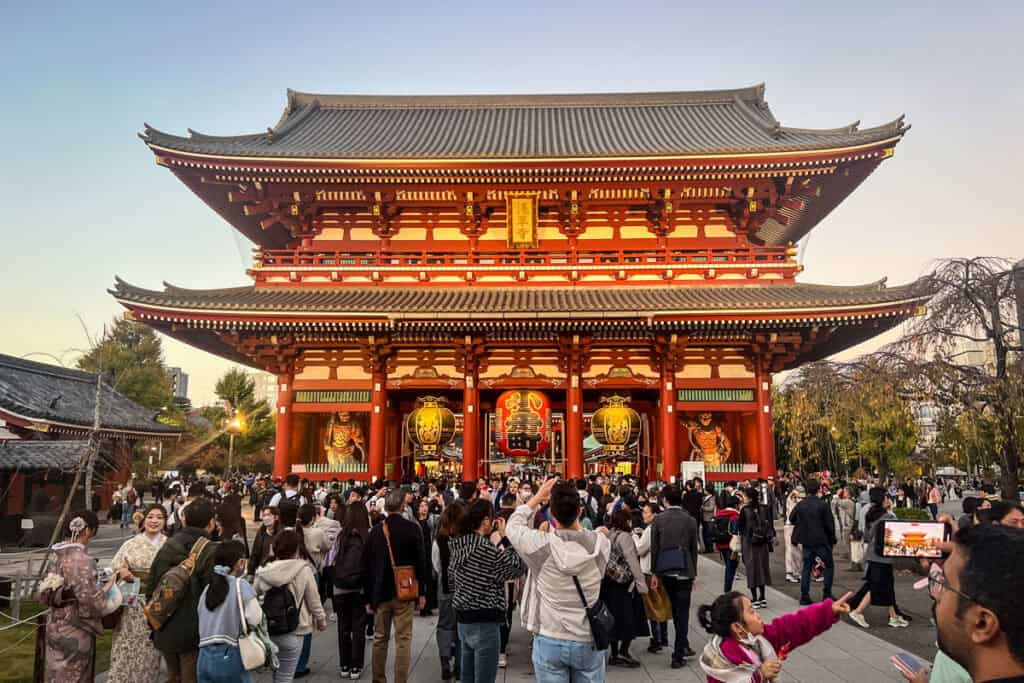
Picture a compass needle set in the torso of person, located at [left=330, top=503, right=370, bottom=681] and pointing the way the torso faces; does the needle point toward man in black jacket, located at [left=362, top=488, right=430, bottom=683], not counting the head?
no

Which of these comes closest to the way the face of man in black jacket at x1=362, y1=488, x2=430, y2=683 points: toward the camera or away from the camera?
away from the camera

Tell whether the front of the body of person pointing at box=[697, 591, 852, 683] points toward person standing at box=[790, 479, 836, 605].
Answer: no

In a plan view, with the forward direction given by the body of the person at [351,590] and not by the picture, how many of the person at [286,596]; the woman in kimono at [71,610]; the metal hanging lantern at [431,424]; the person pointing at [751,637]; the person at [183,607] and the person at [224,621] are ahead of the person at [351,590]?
1

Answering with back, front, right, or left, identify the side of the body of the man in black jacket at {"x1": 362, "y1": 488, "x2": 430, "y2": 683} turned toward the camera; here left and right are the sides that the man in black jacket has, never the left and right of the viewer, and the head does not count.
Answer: back

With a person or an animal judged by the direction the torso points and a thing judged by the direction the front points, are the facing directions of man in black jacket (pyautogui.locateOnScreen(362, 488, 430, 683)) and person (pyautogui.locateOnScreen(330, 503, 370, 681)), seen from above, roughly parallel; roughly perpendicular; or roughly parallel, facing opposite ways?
roughly parallel

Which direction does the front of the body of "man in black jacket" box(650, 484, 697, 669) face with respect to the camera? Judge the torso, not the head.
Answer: away from the camera

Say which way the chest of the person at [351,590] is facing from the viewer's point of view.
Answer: away from the camera

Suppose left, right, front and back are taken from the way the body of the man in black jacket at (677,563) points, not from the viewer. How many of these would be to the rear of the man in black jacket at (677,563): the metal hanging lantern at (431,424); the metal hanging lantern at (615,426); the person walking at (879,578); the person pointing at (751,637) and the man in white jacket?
2

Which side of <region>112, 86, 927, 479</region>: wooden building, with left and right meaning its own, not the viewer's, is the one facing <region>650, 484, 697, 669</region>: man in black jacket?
front

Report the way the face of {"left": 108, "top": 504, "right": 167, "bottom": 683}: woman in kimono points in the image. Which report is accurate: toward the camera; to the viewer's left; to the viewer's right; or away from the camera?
toward the camera

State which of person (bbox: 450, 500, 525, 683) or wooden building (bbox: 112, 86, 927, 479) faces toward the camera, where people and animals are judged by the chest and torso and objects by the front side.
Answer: the wooden building

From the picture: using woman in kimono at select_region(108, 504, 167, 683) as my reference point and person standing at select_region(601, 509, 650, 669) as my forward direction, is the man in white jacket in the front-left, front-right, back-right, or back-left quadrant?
front-right

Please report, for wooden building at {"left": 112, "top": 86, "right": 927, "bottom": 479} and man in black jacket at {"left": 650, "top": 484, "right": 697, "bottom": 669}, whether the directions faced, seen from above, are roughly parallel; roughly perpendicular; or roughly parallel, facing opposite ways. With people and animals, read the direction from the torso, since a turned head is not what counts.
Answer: roughly parallel, facing opposite ways

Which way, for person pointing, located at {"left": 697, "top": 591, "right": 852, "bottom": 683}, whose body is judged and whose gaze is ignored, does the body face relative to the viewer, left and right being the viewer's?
facing the viewer and to the right of the viewer

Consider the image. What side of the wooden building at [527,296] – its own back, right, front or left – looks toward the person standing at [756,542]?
front

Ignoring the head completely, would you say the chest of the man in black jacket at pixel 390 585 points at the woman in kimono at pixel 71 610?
no

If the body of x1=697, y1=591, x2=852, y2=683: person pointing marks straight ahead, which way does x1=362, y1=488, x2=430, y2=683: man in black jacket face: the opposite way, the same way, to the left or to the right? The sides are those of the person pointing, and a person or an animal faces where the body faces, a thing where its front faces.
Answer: to the left

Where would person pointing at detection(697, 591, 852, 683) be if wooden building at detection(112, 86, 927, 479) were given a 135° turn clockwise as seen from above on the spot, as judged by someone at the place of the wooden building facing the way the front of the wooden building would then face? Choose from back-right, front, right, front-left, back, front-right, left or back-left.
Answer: back-left

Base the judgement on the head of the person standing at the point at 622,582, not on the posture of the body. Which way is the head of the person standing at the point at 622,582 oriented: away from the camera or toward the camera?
away from the camera

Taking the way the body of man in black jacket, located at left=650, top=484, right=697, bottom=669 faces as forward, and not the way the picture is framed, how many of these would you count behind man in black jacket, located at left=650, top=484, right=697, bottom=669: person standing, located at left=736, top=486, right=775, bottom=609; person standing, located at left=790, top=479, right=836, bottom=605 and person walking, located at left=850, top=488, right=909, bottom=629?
0

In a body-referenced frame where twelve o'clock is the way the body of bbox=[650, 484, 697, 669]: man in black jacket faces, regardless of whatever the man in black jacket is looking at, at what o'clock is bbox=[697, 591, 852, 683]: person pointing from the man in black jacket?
The person pointing is roughly at 6 o'clock from the man in black jacket.
